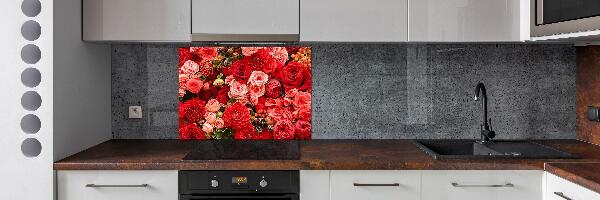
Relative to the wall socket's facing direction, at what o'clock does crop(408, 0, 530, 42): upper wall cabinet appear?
The upper wall cabinet is roughly at 10 o'clock from the wall socket.

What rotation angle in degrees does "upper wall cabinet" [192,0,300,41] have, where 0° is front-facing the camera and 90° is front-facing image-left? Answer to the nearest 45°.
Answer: approximately 0°
